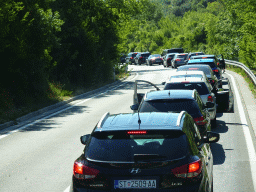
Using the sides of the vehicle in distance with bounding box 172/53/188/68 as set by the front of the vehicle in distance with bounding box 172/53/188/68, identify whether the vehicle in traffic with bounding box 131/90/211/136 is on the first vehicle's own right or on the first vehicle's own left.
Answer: on the first vehicle's own left

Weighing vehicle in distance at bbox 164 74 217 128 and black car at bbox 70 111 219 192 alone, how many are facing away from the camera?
2

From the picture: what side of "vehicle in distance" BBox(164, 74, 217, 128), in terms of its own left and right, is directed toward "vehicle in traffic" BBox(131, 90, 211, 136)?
back

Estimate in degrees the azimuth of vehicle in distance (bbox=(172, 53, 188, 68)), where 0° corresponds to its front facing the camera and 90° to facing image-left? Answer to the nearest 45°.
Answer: approximately 135°

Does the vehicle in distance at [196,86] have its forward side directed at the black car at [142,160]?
no

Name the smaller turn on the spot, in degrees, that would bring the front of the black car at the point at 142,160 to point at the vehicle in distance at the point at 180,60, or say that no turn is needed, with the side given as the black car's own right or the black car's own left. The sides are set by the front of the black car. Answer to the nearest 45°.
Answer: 0° — it already faces it

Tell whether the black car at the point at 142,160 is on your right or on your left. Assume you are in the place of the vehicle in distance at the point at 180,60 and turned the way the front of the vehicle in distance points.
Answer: on your left

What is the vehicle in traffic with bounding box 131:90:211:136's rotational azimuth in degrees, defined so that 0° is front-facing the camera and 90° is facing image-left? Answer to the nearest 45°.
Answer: approximately 180°

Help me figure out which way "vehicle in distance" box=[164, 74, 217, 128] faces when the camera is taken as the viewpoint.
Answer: facing away from the viewer

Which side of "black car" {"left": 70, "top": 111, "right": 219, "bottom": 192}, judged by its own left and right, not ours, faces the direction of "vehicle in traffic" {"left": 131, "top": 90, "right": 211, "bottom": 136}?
front

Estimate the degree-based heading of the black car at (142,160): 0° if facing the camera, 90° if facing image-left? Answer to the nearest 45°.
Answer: approximately 180°

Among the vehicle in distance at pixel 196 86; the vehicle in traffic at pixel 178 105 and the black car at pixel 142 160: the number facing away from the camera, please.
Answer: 3

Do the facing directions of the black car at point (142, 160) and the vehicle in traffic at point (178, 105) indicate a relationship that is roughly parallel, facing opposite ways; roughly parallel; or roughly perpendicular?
roughly parallel

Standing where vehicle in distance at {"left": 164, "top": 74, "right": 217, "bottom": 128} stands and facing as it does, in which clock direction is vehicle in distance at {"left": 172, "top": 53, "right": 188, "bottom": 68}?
vehicle in distance at {"left": 172, "top": 53, "right": 188, "bottom": 68} is roughly at 12 o'clock from vehicle in distance at {"left": 164, "top": 74, "right": 217, "bottom": 128}.

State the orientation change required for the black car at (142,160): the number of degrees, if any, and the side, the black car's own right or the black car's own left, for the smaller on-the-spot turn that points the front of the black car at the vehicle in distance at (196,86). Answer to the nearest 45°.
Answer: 0° — it already faces it

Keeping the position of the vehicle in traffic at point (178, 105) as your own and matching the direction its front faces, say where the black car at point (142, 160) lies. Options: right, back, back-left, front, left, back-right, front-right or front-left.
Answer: back
